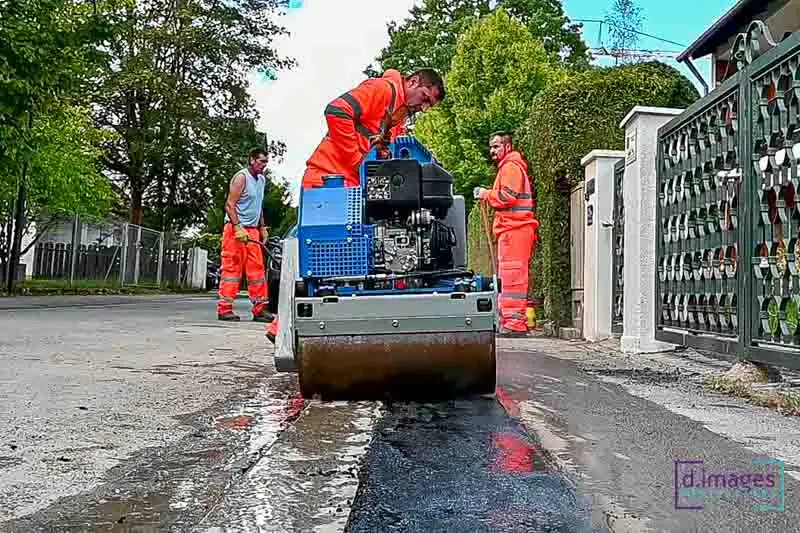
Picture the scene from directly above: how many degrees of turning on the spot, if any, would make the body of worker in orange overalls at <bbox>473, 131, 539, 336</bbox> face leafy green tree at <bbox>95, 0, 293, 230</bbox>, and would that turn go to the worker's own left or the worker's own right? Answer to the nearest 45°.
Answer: approximately 45° to the worker's own right

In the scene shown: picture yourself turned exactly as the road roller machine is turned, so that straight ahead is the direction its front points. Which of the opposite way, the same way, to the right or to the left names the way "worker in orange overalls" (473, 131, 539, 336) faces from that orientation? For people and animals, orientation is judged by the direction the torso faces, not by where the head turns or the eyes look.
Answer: to the right

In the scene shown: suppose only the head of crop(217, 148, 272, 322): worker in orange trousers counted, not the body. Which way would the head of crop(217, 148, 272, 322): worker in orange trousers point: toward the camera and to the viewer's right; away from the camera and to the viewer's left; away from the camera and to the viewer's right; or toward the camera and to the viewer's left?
toward the camera and to the viewer's right

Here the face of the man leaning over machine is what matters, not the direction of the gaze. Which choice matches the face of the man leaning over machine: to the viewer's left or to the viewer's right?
to the viewer's right

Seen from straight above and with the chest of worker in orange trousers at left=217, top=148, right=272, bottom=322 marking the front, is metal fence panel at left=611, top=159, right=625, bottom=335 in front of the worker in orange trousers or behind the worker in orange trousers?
in front

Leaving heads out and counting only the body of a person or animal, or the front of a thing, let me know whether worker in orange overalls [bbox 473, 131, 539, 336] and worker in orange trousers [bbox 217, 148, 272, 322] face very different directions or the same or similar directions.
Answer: very different directions

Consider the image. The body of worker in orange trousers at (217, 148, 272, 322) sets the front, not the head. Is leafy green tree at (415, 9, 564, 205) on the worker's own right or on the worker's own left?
on the worker's own left

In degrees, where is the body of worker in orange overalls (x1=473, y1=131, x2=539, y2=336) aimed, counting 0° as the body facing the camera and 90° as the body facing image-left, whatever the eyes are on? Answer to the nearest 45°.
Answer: approximately 90°

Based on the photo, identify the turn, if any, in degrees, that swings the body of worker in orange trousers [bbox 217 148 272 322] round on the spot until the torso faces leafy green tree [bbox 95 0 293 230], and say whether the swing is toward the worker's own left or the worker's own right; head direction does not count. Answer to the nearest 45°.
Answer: approximately 135° to the worker's own left

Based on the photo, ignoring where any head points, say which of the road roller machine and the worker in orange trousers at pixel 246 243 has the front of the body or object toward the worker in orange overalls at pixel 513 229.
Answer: the worker in orange trousers at pixel 246 243
